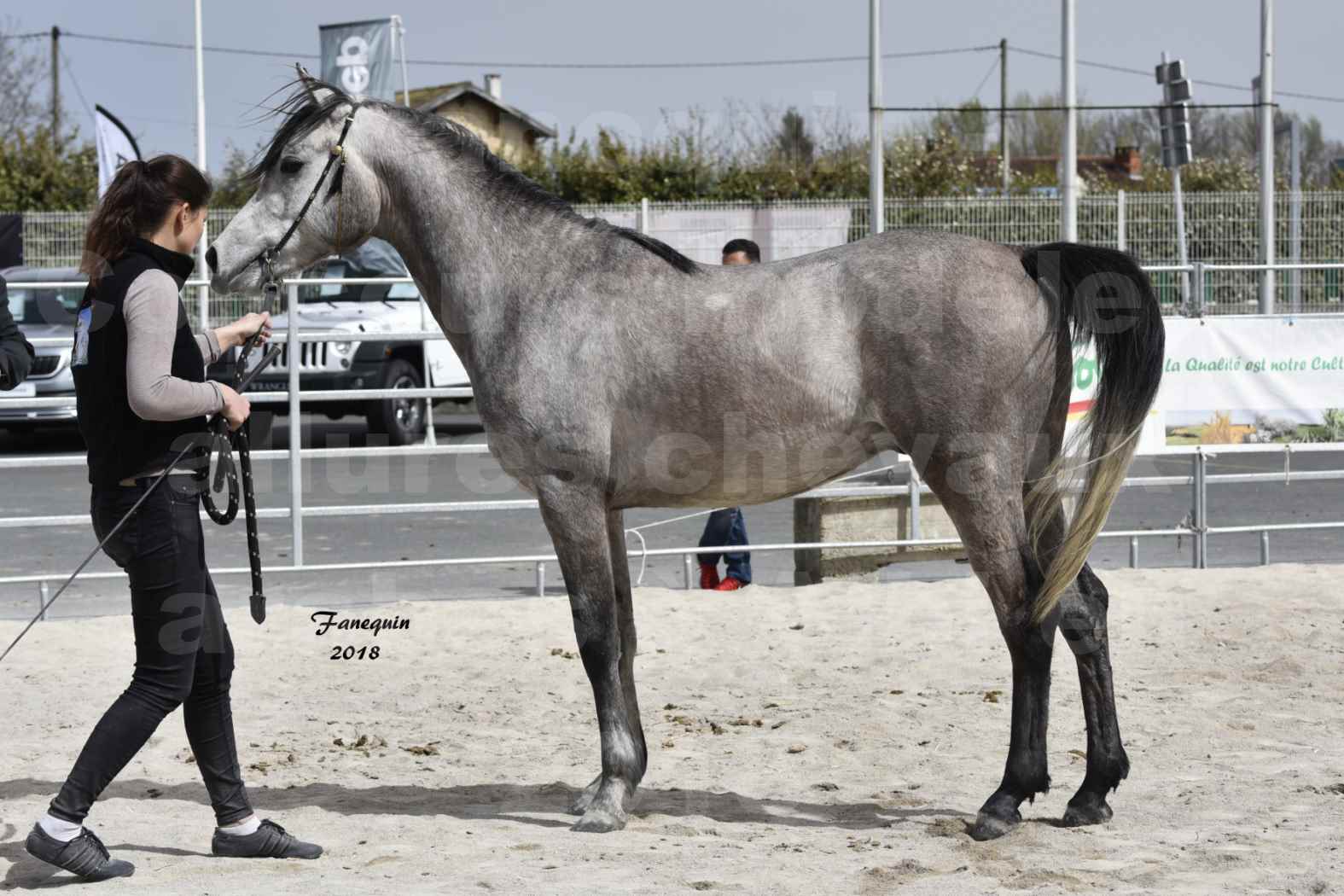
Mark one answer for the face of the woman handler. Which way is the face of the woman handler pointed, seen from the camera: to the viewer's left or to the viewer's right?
to the viewer's right

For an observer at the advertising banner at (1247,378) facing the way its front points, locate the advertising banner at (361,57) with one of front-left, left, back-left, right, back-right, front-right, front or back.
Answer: back-right

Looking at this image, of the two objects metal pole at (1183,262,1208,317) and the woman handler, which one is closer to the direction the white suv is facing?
the woman handler

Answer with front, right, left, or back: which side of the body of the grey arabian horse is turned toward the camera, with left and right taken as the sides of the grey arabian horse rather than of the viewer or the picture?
left

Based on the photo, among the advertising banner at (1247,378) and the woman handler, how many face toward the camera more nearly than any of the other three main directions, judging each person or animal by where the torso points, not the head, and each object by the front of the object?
1

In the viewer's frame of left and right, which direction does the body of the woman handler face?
facing to the right of the viewer

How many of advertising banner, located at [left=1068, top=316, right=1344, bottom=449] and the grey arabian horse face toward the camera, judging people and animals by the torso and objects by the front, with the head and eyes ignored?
1
